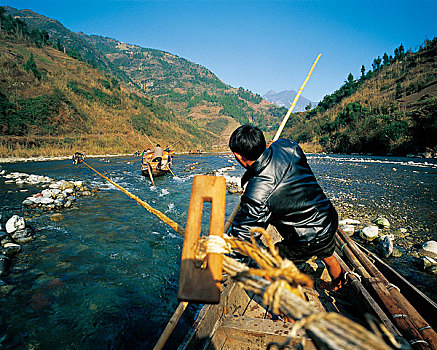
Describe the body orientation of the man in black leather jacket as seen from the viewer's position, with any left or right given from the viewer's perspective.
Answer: facing away from the viewer and to the left of the viewer

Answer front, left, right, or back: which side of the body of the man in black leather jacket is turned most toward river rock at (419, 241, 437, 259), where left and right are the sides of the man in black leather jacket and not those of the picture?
right

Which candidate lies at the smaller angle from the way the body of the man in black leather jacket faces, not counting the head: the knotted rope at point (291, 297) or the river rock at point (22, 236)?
the river rock

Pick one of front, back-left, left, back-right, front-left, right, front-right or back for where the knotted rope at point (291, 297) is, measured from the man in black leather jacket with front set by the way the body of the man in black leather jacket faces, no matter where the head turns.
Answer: back-left

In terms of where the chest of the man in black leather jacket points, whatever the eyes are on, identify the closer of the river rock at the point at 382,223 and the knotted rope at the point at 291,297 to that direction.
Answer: the river rock

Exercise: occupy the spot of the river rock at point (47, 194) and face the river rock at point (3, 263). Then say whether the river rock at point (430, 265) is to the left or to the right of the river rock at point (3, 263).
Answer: left

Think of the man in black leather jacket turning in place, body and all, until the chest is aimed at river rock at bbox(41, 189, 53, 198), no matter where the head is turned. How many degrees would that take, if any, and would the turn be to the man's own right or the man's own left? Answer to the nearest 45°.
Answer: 0° — they already face it

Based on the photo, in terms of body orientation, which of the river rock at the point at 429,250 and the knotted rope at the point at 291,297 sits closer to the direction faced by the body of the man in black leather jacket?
the river rock

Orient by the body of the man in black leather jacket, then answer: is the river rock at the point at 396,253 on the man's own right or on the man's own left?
on the man's own right

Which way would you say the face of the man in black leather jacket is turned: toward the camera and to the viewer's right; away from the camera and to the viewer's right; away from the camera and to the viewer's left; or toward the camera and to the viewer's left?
away from the camera and to the viewer's left
